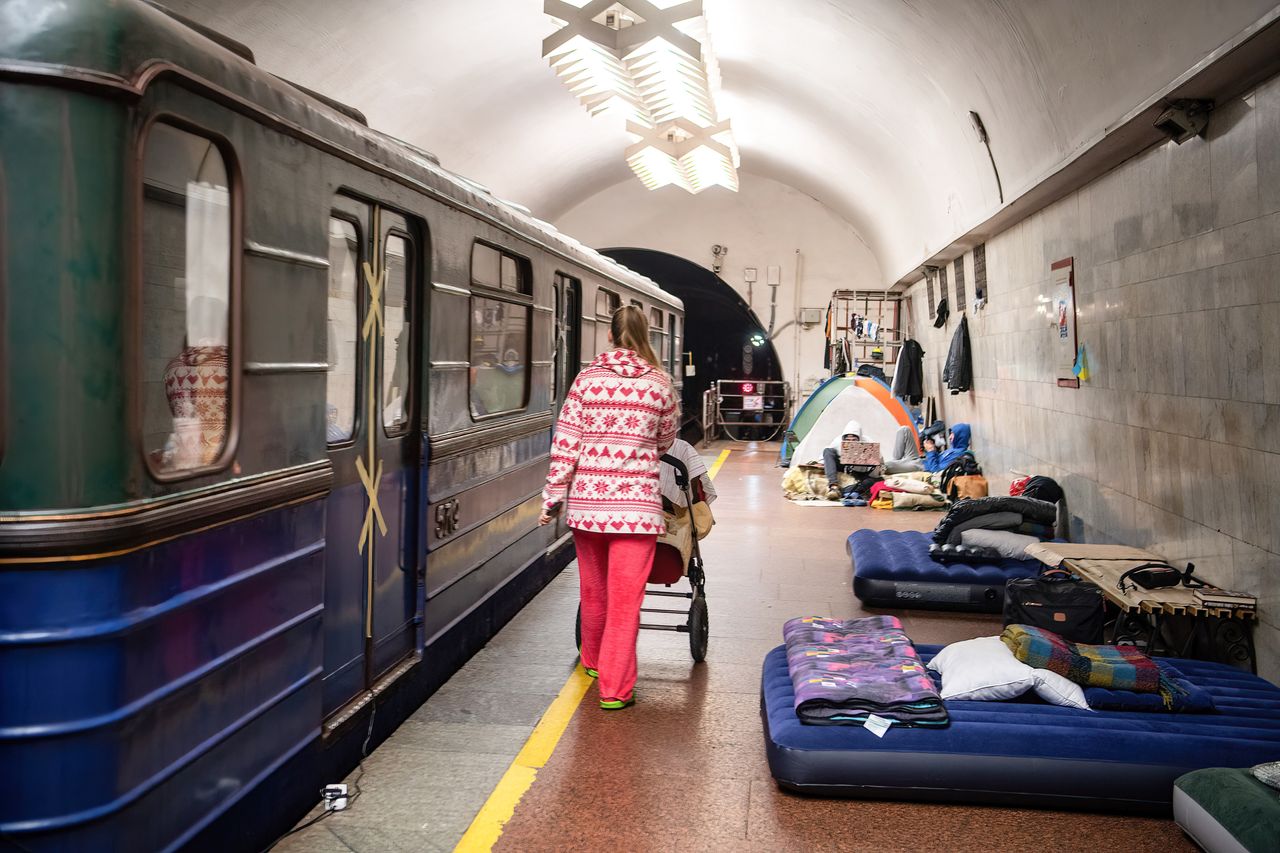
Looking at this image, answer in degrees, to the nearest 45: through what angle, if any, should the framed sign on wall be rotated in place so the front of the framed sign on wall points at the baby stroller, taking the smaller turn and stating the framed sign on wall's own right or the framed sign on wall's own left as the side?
approximately 45° to the framed sign on wall's own left

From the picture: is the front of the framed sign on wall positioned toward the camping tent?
no

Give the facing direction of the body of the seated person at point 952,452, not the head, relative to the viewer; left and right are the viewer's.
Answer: facing to the left of the viewer

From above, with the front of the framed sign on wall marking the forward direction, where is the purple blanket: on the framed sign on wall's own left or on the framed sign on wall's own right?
on the framed sign on wall's own left

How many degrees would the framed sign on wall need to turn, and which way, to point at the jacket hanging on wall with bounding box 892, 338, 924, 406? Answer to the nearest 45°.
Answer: approximately 90° to its right

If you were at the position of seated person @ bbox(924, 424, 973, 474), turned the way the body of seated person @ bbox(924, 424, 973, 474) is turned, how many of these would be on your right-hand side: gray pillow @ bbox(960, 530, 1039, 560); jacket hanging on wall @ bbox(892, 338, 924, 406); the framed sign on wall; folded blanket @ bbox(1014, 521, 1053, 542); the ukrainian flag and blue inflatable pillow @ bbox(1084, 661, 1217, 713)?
1

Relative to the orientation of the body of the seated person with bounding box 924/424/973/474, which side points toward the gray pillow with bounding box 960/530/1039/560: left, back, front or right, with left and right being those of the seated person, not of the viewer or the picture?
left

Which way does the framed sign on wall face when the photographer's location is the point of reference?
facing to the left of the viewer

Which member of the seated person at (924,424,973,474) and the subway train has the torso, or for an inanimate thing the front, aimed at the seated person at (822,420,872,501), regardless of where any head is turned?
the seated person at (924,424,973,474)

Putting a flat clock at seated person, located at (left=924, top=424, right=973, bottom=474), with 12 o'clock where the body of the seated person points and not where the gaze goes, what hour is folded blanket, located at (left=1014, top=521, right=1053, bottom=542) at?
The folded blanket is roughly at 9 o'clock from the seated person.

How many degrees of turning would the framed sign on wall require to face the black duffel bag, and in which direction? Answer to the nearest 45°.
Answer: approximately 90° to its left

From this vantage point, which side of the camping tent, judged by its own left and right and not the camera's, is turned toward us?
front

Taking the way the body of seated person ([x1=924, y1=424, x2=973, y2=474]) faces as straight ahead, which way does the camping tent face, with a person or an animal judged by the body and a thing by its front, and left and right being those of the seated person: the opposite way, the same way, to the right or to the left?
to the left

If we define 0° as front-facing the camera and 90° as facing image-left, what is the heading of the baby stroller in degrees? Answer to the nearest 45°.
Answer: approximately 180°

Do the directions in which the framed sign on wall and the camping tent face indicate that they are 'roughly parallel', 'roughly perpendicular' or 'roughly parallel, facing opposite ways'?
roughly perpendicular

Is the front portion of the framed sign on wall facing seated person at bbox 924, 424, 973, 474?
no
